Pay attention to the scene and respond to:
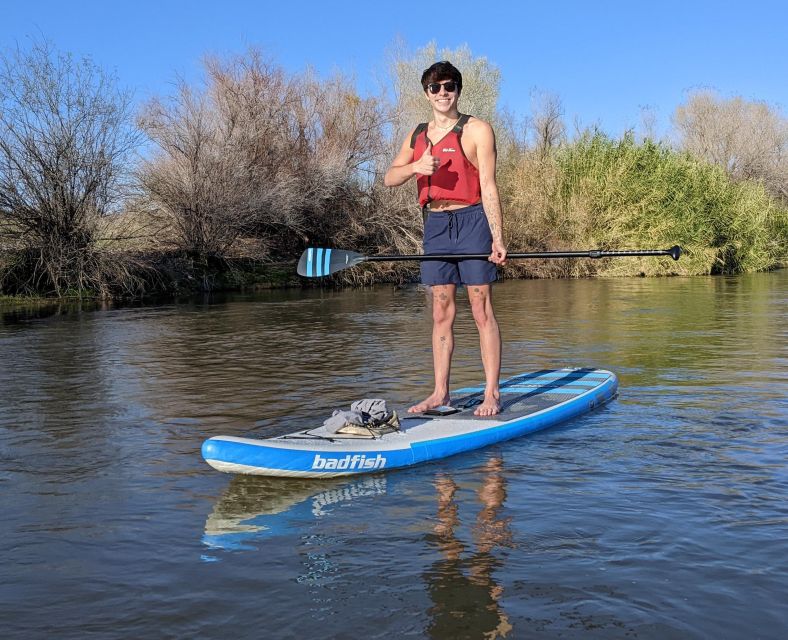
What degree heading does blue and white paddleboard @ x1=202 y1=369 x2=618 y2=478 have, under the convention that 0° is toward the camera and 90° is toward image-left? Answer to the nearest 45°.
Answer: approximately 45°

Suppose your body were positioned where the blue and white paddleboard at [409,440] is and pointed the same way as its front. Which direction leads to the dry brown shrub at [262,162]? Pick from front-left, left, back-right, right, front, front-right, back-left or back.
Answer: back-right
